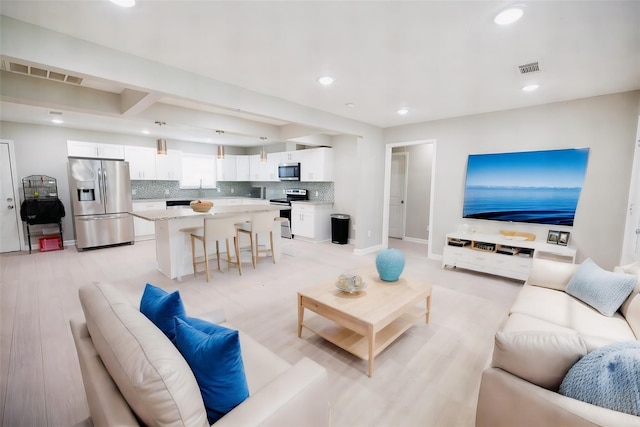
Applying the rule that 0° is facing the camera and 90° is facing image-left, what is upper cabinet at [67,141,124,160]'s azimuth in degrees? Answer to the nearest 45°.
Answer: approximately 315°

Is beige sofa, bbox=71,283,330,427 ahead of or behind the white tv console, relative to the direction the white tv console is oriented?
ahead

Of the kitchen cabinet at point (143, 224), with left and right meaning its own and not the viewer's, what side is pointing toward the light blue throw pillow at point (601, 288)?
front

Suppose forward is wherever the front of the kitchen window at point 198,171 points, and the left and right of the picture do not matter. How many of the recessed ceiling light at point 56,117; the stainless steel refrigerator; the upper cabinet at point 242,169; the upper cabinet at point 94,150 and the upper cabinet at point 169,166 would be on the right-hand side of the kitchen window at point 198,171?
4

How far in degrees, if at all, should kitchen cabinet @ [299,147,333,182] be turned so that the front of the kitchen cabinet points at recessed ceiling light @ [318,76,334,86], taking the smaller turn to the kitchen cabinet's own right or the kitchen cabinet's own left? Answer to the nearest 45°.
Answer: approximately 45° to the kitchen cabinet's own left

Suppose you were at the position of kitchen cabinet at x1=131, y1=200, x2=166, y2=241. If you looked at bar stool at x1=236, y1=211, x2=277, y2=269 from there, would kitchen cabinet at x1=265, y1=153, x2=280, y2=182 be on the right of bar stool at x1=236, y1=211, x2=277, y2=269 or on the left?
left

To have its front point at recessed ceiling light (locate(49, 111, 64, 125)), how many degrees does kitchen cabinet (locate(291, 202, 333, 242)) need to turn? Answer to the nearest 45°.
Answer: approximately 45° to its right

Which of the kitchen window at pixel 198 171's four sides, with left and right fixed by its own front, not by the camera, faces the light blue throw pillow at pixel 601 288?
front

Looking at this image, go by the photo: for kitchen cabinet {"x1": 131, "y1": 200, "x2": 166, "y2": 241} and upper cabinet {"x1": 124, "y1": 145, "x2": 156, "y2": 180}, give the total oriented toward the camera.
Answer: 2
